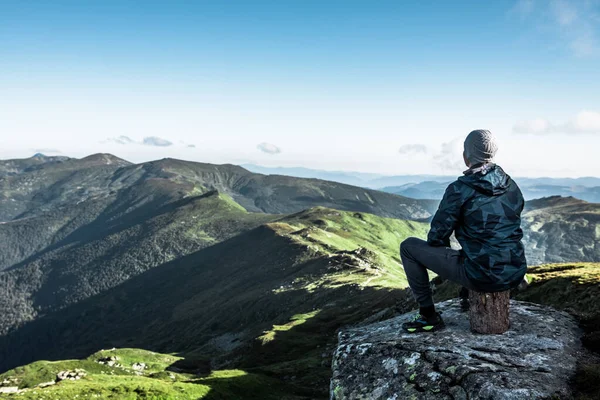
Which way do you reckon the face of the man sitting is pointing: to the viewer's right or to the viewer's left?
to the viewer's left

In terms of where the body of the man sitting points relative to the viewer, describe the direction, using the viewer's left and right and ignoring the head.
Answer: facing away from the viewer and to the left of the viewer
